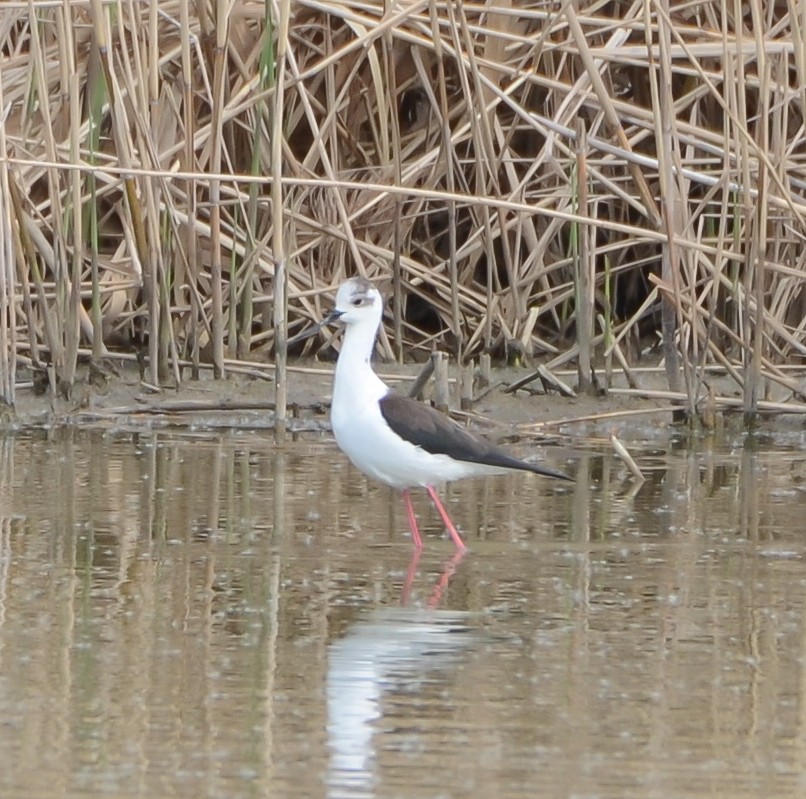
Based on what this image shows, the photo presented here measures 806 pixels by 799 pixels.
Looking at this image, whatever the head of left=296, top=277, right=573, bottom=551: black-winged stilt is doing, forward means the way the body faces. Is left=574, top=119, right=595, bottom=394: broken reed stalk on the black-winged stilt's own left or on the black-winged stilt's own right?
on the black-winged stilt's own right

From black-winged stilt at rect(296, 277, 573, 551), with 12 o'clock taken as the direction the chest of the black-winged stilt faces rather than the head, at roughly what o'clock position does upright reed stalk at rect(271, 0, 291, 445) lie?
The upright reed stalk is roughly at 2 o'clock from the black-winged stilt.

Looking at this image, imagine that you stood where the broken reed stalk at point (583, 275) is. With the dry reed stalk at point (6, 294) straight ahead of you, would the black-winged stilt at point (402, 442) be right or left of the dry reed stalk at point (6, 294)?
left

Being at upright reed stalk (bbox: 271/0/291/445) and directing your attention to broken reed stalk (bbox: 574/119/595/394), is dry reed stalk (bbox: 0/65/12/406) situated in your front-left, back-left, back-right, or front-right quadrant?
back-left

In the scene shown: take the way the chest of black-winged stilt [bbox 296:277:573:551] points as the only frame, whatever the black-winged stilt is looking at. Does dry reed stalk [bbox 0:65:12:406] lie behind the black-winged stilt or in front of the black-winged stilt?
in front

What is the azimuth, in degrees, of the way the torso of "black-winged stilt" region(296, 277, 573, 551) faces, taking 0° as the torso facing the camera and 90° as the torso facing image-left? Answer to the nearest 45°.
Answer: approximately 90°

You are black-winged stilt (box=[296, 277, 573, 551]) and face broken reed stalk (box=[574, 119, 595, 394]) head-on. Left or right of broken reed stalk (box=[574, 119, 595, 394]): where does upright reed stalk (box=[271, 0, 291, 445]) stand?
left
